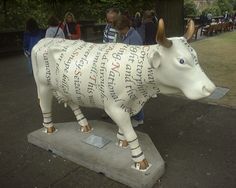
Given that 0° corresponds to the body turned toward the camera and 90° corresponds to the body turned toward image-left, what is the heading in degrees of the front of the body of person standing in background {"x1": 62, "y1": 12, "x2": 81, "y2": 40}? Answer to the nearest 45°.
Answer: approximately 0°

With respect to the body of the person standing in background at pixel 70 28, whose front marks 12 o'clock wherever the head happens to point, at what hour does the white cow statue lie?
The white cow statue is roughly at 12 o'clock from the person standing in background.
